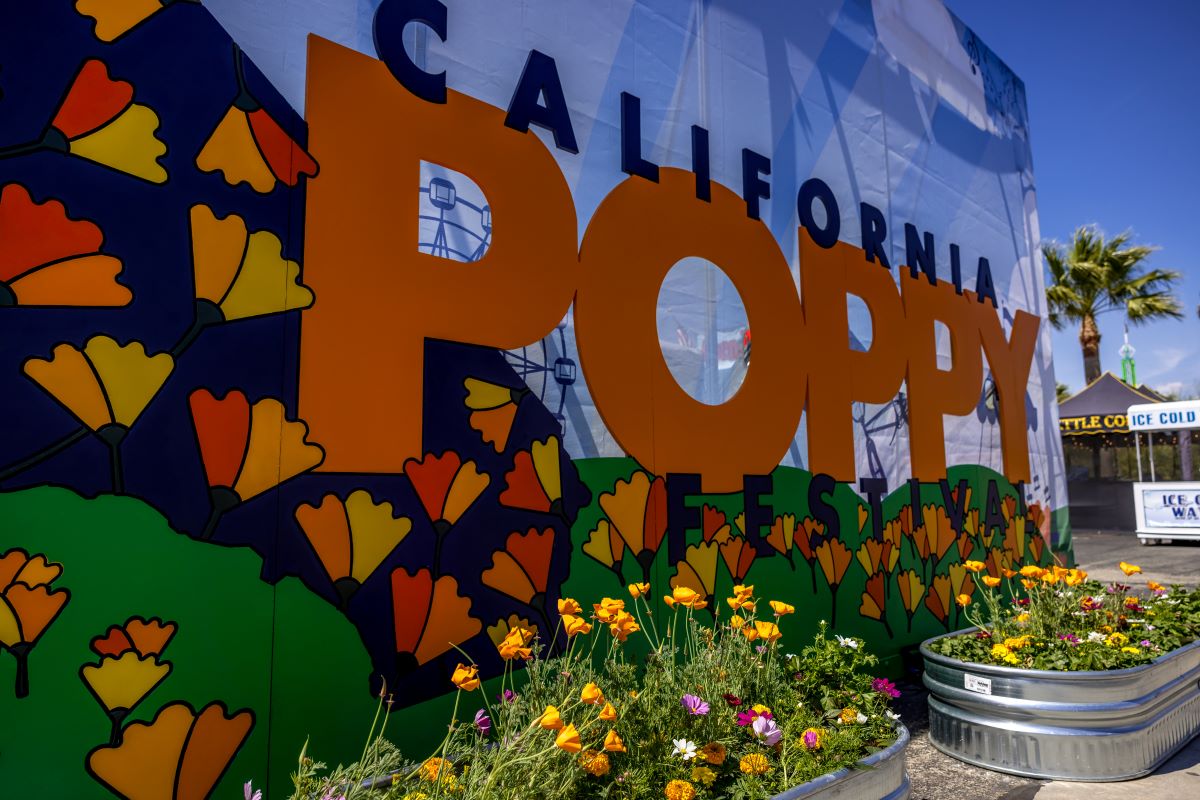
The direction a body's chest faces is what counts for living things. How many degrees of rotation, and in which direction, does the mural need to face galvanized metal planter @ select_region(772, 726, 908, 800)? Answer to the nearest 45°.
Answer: approximately 45° to its left

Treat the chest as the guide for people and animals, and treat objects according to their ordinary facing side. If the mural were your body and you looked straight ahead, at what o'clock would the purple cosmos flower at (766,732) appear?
The purple cosmos flower is roughly at 11 o'clock from the mural.

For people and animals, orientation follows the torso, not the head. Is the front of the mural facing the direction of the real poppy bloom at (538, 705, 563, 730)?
yes

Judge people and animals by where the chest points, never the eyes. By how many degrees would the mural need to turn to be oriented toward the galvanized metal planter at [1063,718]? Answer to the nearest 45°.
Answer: approximately 45° to its left

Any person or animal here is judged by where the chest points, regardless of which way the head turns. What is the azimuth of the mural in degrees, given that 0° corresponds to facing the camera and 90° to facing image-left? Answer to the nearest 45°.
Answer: approximately 315°

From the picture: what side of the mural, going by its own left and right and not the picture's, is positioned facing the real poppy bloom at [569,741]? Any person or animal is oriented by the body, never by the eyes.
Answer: front
